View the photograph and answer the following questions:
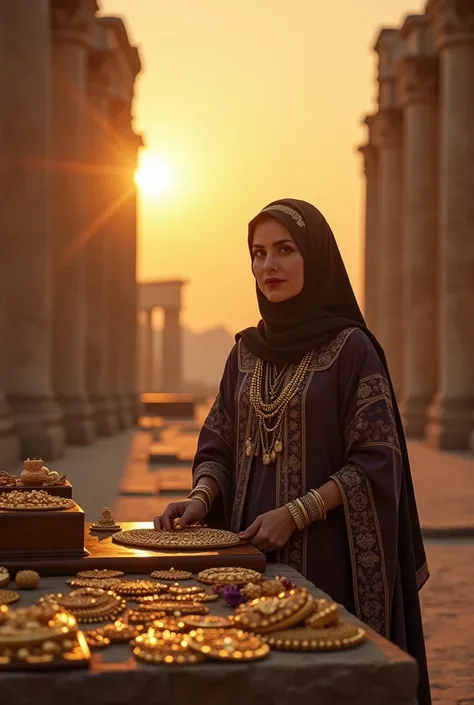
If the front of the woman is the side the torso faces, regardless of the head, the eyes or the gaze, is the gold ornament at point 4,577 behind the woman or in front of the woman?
in front

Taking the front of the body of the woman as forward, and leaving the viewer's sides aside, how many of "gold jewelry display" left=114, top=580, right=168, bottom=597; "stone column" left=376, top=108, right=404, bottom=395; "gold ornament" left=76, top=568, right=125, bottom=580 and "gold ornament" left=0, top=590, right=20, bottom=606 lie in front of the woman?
3

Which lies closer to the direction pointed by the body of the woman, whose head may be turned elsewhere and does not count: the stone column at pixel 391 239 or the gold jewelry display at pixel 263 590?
the gold jewelry display

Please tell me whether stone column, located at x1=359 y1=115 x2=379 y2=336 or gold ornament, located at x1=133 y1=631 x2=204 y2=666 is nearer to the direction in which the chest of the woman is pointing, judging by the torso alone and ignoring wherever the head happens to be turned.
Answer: the gold ornament

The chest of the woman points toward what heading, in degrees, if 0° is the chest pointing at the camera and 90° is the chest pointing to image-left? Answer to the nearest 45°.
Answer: approximately 45°

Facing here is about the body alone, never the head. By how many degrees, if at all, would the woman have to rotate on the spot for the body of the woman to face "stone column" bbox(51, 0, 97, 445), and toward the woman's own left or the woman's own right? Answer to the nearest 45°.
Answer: approximately 135° to the woman's own right

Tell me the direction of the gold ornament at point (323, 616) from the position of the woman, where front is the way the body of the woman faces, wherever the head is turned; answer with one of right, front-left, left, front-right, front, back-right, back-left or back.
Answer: front-left

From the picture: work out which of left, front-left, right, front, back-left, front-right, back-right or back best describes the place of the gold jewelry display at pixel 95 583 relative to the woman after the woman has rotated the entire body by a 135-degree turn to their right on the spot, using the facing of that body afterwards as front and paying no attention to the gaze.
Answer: back-left

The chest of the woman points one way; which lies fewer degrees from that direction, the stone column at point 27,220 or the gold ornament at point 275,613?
the gold ornament

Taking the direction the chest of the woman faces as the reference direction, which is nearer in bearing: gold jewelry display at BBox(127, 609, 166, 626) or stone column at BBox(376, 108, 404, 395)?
the gold jewelry display

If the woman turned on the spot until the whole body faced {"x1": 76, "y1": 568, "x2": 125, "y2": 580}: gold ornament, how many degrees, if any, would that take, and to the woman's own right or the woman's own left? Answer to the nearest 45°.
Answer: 0° — they already face it

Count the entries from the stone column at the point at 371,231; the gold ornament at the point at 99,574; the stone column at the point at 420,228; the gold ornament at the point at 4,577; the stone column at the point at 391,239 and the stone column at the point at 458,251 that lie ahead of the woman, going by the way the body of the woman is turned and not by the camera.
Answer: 2

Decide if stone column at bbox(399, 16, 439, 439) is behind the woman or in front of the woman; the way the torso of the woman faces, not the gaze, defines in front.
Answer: behind

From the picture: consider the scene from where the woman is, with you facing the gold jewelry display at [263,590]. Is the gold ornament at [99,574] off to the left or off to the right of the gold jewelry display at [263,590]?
right
